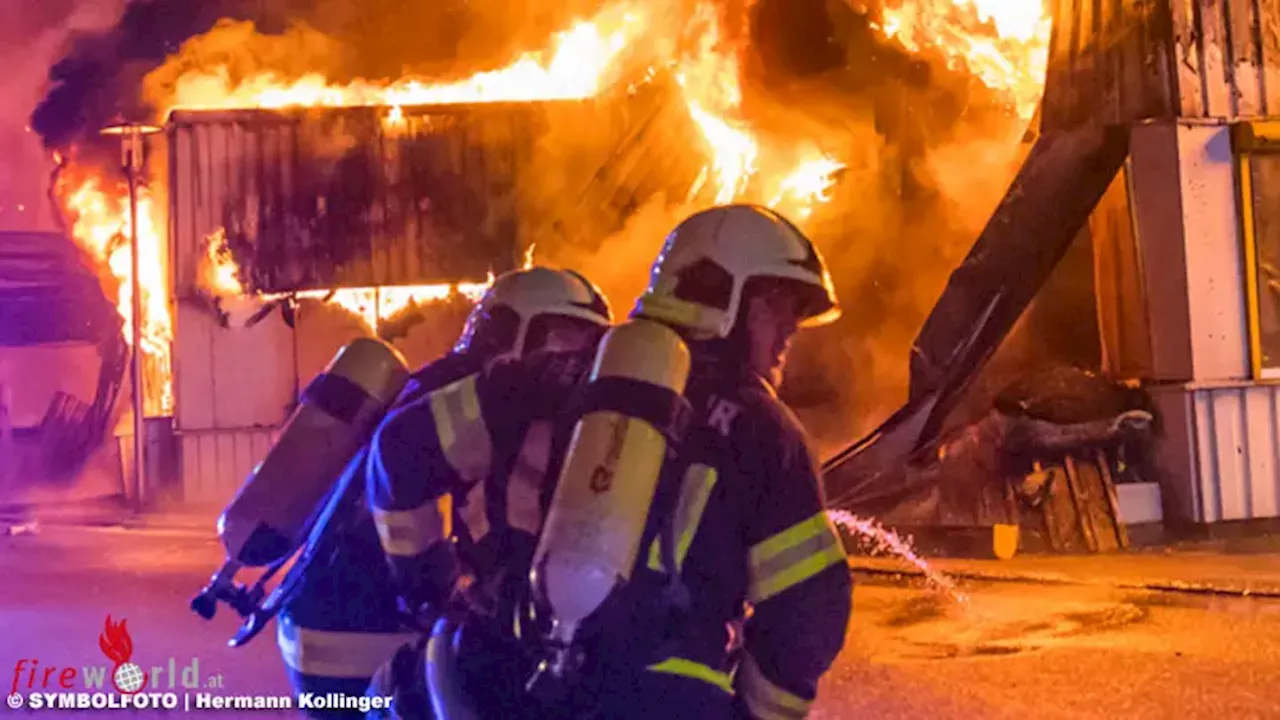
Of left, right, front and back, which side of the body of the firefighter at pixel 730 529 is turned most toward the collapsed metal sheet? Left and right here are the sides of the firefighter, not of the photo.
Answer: front

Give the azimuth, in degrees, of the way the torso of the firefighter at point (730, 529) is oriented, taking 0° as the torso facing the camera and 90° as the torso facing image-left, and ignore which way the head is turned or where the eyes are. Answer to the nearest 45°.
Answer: approximately 225°

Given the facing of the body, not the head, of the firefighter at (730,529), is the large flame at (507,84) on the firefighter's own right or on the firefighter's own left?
on the firefighter's own left

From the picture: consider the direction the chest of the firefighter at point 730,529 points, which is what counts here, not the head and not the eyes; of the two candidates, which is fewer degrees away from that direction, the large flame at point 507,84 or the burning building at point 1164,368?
the burning building

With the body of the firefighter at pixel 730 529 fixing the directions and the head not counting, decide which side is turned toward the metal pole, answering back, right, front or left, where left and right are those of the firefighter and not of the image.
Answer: left

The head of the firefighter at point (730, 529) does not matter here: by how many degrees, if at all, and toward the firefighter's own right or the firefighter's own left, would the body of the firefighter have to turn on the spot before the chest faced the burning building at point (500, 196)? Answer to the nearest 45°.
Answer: approximately 45° to the firefighter's own left

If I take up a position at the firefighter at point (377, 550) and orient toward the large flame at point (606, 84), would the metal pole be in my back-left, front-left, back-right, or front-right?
front-left

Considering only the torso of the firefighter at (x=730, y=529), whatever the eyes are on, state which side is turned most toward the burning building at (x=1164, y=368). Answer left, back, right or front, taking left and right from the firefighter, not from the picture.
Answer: front

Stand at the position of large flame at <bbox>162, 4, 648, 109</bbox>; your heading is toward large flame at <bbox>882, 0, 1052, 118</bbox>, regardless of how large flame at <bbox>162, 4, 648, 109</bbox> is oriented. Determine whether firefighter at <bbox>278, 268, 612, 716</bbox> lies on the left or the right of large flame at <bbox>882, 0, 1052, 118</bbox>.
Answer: right

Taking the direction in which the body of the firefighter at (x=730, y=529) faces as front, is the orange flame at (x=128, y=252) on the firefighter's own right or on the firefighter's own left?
on the firefighter's own left

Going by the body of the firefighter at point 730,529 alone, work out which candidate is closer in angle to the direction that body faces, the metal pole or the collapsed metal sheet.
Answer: the collapsed metal sheet

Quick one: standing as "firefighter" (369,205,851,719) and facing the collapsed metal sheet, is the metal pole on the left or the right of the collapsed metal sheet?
left

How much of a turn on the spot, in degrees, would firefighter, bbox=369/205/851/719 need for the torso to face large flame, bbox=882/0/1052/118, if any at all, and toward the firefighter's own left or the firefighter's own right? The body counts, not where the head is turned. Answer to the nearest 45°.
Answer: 0° — they already face it

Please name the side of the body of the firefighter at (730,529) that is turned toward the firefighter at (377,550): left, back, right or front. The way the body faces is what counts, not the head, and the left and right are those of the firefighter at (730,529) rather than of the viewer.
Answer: left
